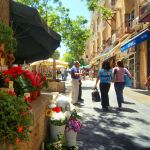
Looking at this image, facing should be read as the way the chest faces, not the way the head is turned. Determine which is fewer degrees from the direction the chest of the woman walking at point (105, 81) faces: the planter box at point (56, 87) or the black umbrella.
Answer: the planter box

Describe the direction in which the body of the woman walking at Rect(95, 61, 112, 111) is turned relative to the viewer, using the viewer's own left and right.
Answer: facing away from the viewer

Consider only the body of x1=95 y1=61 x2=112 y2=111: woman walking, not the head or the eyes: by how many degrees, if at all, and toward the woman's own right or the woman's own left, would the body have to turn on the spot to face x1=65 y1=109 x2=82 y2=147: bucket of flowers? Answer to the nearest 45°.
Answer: approximately 180°

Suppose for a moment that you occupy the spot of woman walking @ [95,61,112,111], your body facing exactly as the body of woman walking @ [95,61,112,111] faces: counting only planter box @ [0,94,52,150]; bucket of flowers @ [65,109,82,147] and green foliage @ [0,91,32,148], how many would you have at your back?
3
